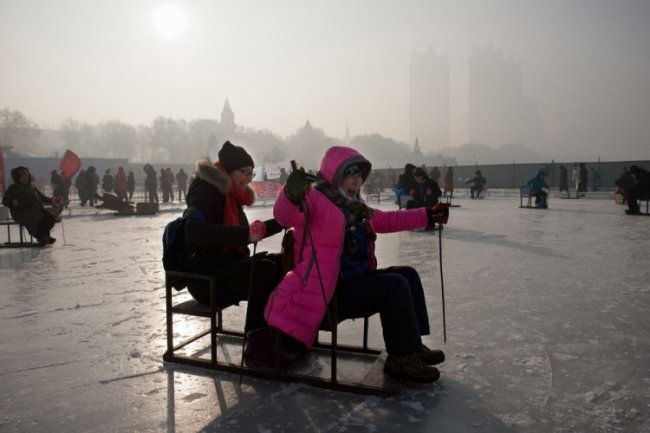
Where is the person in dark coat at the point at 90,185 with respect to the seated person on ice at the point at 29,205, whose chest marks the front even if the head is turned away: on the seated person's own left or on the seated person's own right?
on the seated person's own left

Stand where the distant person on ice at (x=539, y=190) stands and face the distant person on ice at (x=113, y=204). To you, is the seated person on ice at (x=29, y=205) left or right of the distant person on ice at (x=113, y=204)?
left

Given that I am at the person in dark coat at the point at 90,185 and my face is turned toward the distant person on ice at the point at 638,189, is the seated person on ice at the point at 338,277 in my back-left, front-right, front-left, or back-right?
front-right

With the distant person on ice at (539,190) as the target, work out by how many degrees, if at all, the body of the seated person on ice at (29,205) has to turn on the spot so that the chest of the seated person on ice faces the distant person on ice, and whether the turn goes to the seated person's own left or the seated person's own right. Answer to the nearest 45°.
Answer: approximately 45° to the seated person's own left

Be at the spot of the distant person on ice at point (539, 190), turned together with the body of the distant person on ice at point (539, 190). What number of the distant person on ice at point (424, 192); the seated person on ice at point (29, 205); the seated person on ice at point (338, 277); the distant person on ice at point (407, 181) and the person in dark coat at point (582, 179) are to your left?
1

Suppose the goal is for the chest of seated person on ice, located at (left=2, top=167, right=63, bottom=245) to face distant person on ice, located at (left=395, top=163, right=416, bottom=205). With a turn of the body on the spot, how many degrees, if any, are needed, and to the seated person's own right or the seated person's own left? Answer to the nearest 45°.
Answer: approximately 45° to the seated person's own left

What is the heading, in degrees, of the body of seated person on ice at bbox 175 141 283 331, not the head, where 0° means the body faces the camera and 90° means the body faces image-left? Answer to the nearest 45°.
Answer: approximately 270°

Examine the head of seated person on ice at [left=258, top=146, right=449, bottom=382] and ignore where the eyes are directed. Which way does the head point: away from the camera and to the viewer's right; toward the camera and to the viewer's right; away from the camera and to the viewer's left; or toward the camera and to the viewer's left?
toward the camera and to the viewer's right

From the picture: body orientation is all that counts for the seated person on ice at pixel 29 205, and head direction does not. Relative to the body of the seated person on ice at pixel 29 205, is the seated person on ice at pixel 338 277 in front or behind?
in front

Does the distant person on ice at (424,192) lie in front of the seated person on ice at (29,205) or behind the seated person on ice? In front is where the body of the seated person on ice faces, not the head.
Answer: in front

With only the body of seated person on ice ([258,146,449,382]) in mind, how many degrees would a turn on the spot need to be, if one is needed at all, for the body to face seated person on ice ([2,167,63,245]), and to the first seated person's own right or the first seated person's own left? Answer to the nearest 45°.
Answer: approximately 180°
